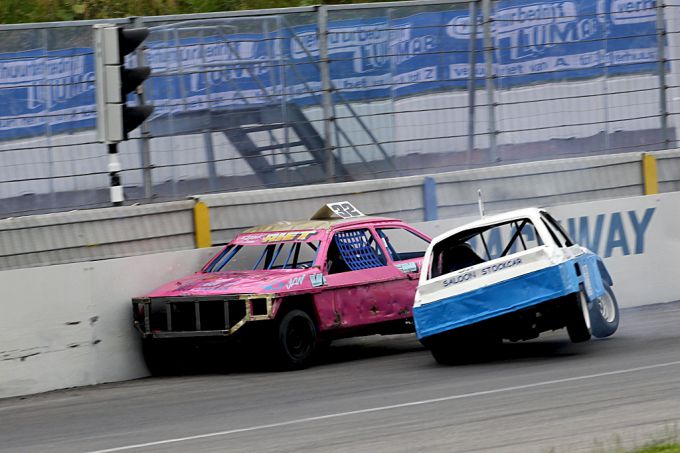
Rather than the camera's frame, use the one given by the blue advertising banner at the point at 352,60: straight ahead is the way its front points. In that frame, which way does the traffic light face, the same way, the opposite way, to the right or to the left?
to the left

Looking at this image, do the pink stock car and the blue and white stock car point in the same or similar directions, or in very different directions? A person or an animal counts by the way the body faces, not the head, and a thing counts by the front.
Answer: very different directions

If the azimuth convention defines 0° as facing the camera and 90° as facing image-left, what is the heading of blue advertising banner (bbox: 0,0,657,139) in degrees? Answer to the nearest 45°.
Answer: approximately 0°

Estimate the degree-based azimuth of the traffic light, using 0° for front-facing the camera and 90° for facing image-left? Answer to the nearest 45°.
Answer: approximately 270°

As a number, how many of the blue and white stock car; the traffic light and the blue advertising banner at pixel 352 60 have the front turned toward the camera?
1

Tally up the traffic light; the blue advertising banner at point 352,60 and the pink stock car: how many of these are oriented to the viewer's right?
1

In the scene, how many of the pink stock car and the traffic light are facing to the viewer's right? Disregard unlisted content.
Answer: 1

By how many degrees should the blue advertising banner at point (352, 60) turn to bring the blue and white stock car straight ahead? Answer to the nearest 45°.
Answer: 0° — it already faces it

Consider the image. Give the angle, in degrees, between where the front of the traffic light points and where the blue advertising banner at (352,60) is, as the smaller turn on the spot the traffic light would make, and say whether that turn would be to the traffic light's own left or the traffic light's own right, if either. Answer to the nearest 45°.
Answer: approximately 45° to the traffic light's own left
